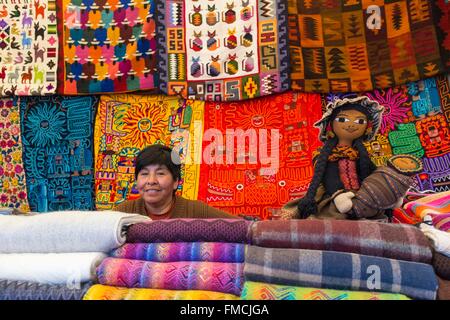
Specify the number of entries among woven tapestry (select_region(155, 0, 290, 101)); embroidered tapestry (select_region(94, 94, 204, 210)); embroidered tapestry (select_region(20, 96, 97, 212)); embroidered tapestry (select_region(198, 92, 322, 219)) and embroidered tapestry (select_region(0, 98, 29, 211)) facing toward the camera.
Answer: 5

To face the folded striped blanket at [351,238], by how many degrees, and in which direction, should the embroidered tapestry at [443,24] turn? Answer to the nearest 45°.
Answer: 0° — it already faces it

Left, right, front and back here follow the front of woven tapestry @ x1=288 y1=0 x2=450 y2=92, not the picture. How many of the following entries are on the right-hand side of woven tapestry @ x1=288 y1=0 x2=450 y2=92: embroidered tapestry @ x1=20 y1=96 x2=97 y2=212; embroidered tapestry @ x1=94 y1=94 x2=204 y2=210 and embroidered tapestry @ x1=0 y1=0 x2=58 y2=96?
3

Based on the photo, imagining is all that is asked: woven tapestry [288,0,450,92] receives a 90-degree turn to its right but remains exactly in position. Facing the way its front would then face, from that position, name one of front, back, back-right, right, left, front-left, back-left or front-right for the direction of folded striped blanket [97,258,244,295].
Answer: left

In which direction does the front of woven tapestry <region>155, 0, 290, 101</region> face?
toward the camera

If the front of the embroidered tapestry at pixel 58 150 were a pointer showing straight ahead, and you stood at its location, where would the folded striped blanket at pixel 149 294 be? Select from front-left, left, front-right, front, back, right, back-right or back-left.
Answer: front

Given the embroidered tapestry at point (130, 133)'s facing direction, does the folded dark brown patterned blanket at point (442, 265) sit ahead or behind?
ahead

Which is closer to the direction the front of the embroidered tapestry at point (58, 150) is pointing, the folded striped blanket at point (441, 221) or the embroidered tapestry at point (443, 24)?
the folded striped blanket

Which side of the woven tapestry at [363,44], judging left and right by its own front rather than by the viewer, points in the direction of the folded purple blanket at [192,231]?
front

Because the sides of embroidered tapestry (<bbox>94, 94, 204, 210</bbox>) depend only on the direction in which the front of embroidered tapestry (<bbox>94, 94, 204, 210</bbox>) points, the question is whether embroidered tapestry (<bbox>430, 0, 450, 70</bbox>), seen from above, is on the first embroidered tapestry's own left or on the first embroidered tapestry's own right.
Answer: on the first embroidered tapestry's own left

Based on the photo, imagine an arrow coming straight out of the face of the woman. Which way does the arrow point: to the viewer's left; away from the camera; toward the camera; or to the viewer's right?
toward the camera

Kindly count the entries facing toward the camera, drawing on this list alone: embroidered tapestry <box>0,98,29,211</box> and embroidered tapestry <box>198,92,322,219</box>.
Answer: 2

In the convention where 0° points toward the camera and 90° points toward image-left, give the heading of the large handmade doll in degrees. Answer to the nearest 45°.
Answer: approximately 0°

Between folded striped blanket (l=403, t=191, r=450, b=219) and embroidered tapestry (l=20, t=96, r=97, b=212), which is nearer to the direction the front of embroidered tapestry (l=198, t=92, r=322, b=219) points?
the folded striped blanket

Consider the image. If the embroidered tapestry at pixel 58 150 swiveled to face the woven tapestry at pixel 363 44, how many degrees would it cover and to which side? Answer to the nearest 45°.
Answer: approximately 45° to its left

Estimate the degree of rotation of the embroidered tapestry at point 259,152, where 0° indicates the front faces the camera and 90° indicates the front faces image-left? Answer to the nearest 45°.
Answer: approximately 0°

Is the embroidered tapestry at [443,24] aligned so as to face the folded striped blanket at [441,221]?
yes
